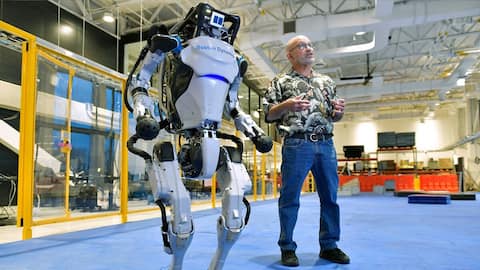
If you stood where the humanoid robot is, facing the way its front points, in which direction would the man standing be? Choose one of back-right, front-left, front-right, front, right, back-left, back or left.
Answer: left

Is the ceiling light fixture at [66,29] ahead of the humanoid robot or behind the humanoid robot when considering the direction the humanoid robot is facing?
behind

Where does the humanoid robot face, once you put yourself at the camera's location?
facing the viewer and to the right of the viewer

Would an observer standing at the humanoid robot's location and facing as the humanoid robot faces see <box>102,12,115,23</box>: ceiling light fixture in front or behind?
behind
